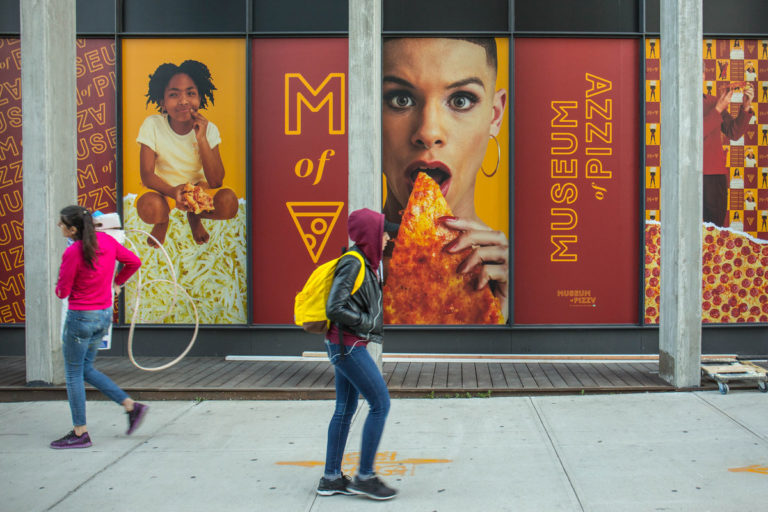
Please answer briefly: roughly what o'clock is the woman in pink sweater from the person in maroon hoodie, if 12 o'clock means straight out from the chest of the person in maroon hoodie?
The woman in pink sweater is roughly at 7 o'clock from the person in maroon hoodie.

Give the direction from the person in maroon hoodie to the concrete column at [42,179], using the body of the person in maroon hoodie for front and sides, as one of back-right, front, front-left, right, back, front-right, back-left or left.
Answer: back-left

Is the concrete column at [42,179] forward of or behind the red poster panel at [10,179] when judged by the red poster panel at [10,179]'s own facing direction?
forward

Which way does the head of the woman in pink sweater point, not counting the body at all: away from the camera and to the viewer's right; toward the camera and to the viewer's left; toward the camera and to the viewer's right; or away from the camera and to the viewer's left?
away from the camera and to the viewer's left

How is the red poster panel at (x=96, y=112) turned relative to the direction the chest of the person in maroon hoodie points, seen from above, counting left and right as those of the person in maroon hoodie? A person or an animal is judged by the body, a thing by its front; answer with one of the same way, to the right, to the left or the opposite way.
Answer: to the right

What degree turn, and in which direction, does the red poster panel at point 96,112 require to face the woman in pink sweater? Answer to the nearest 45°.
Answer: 0° — it already faces them

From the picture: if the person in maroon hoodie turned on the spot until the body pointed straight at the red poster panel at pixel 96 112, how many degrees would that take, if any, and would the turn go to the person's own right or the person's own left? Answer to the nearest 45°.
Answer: approximately 135° to the person's own left

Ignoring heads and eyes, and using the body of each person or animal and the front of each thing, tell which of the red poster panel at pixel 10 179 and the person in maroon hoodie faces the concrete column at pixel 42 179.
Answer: the red poster panel

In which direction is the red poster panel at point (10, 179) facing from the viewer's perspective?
toward the camera

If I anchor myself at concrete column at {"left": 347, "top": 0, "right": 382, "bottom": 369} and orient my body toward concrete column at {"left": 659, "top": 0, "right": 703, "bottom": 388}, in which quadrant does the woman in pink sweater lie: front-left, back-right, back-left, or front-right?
back-right
